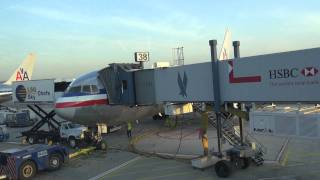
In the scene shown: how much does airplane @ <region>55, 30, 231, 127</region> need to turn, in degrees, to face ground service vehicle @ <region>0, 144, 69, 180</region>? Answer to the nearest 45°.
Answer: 0° — it already faces it

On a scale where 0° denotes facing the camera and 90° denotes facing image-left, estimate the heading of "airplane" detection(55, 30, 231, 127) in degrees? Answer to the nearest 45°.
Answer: approximately 45°

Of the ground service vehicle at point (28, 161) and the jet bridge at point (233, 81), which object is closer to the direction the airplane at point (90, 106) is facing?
the ground service vehicle
